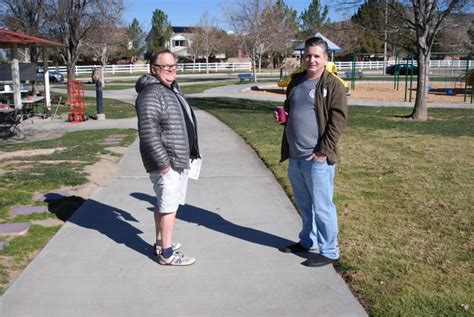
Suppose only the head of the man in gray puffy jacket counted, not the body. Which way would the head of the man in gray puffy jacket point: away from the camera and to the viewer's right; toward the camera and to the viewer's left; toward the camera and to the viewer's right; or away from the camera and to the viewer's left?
toward the camera and to the viewer's right

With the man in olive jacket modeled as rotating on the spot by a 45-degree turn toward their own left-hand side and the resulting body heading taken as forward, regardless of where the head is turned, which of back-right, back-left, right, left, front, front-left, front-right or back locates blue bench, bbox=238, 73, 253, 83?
back

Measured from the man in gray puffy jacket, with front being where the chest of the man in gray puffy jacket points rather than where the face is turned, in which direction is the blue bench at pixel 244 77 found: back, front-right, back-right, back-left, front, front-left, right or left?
left

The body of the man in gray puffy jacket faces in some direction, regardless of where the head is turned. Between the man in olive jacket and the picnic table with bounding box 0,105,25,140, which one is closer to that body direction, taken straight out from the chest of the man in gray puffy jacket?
the man in olive jacket

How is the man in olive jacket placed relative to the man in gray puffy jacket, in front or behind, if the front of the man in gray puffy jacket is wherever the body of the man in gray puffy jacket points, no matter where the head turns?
in front

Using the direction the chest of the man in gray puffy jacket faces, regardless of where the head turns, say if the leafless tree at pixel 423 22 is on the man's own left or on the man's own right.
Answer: on the man's own left

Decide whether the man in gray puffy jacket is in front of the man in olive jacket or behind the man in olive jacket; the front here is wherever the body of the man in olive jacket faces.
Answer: in front

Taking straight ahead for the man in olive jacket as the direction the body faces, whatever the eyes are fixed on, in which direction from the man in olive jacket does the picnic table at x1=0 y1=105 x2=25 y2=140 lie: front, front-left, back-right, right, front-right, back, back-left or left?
right
